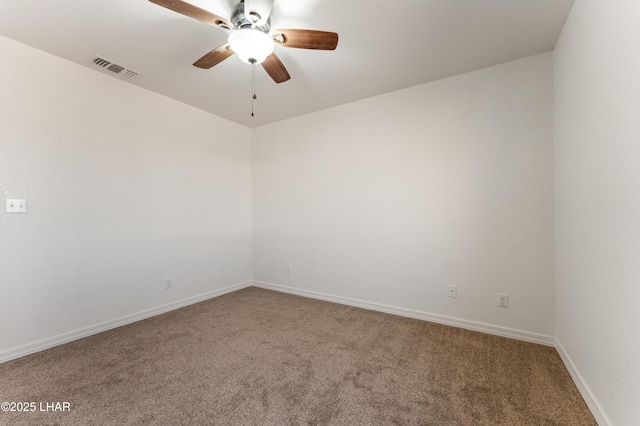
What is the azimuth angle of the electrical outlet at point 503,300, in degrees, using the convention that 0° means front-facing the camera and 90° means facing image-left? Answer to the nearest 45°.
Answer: approximately 0°

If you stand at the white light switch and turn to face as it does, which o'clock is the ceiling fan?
The ceiling fan is roughly at 11 o'clock from the white light switch.

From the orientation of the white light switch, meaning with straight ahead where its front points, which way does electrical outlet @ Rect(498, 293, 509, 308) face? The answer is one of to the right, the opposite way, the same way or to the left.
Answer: to the right

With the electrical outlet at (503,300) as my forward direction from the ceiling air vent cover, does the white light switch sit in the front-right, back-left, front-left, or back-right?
back-right

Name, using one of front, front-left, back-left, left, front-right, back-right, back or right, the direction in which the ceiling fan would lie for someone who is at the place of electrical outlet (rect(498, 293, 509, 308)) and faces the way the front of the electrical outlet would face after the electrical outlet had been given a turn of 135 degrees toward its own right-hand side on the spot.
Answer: left

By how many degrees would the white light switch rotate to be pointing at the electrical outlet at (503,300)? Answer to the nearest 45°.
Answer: approximately 45° to its left

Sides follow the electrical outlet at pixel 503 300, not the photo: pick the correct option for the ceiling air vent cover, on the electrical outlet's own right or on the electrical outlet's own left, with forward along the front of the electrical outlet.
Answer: on the electrical outlet's own right

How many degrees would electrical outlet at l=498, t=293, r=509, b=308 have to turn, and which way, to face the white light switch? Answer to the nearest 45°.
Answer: approximately 45° to its right
